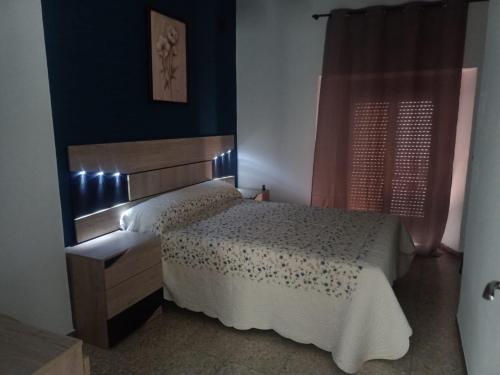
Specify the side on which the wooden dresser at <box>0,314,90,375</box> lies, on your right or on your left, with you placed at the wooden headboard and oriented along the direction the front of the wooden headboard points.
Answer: on your right

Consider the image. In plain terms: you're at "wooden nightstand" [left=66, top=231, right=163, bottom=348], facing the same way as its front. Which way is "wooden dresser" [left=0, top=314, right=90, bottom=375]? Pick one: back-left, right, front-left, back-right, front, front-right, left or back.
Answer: front-right

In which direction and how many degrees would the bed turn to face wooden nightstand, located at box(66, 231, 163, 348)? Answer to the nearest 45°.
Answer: approximately 135° to its right

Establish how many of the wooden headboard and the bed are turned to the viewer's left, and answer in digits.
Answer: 0

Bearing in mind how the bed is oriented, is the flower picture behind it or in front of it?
behind

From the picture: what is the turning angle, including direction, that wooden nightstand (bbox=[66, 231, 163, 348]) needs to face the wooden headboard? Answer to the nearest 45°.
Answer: approximately 135° to its left

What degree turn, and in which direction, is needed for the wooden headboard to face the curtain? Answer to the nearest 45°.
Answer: approximately 45° to its left

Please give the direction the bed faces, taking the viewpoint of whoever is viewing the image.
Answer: facing the viewer and to the right of the viewer
